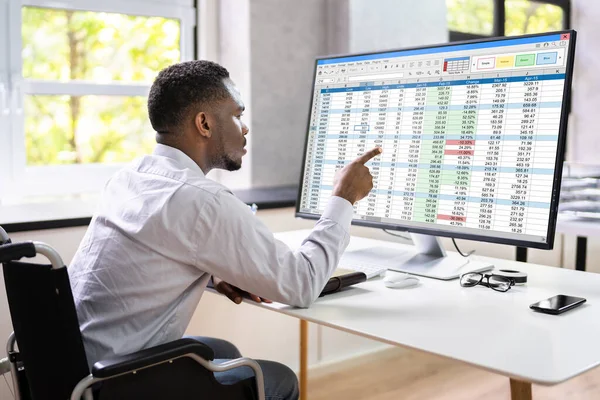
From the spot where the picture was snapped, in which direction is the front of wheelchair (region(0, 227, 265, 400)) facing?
facing away from the viewer and to the right of the viewer

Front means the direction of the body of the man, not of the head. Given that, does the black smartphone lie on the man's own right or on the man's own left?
on the man's own right

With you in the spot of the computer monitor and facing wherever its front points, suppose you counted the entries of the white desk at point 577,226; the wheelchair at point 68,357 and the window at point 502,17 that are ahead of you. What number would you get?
1

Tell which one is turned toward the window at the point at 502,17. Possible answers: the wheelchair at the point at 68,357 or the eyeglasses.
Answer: the wheelchair

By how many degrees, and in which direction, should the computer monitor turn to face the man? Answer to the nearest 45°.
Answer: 0° — it already faces them

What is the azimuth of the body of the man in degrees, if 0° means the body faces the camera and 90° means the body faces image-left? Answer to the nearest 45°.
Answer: approximately 225°

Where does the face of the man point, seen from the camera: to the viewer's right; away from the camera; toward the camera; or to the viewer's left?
to the viewer's right

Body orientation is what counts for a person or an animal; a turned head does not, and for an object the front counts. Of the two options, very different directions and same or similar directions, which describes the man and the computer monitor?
very different directions
